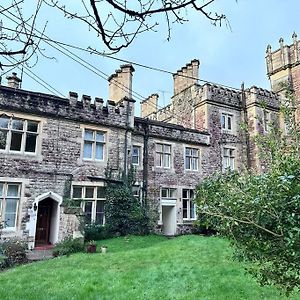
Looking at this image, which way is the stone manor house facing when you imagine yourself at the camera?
facing the viewer and to the right of the viewer

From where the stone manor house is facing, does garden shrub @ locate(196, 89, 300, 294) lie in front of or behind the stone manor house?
in front
